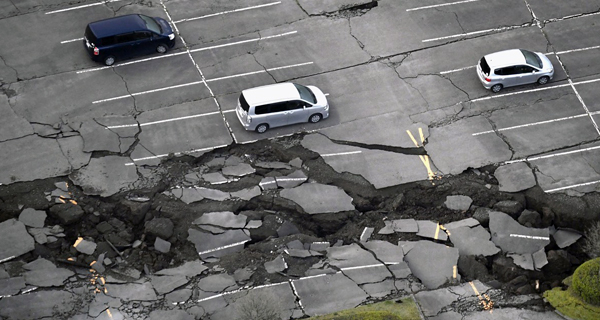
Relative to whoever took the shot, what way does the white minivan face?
facing to the right of the viewer

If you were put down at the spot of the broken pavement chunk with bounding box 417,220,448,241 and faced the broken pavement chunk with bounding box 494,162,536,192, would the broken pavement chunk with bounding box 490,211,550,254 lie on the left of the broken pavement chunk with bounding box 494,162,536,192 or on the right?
right

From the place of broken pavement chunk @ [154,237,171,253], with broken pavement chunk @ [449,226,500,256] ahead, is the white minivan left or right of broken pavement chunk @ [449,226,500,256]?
left

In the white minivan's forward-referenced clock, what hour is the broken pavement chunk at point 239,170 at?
The broken pavement chunk is roughly at 4 o'clock from the white minivan.

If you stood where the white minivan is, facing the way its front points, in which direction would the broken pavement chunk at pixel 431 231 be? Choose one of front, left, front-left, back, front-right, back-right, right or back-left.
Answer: front-right

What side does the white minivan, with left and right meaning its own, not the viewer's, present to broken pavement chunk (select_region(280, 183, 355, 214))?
right

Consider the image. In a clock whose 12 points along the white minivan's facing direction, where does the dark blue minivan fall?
The dark blue minivan is roughly at 7 o'clock from the white minivan.

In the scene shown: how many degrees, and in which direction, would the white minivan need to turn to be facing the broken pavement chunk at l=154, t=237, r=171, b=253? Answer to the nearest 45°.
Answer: approximately 135° to its right

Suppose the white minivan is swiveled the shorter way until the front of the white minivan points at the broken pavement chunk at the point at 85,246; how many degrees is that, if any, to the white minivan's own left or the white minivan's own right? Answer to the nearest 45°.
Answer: approximately 135° to the white minivan's own right

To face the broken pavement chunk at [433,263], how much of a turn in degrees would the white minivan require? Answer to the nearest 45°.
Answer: approximately 45° to its right

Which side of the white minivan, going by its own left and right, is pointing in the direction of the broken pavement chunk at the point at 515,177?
front

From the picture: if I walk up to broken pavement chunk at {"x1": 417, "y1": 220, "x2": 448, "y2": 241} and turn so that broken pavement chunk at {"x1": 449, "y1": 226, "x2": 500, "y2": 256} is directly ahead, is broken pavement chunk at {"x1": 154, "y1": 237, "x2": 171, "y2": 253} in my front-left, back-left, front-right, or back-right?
back-right

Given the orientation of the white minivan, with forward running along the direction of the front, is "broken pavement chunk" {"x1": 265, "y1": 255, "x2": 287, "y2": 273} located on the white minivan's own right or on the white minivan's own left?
on the white minivan's own right

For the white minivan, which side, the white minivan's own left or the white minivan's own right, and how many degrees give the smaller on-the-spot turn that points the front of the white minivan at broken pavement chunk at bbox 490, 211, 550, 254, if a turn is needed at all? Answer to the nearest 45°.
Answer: approximately 45° to the white minivan's own right

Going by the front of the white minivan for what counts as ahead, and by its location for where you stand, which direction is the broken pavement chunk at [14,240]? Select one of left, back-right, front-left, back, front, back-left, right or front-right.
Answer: back-right

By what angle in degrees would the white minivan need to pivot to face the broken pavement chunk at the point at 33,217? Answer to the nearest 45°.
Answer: approximately 135° to its right
